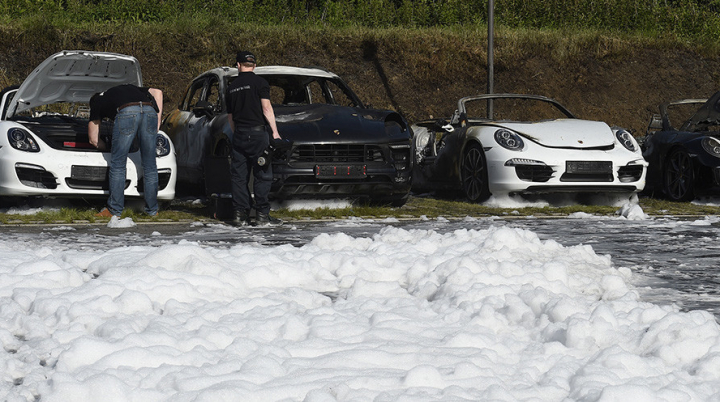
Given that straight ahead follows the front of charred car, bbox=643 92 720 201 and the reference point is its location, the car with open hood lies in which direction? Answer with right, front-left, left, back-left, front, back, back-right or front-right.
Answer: right

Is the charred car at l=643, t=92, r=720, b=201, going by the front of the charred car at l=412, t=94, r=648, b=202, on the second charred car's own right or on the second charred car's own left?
on the second charred car's own left

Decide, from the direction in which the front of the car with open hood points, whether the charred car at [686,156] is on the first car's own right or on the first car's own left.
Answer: on the first car's own left

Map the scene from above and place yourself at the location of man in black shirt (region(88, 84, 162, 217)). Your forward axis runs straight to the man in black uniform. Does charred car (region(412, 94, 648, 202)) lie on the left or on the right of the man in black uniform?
left

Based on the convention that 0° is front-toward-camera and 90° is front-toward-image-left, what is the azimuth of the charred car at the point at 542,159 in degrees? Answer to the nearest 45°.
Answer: approximately 315°

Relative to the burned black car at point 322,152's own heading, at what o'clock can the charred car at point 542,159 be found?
The charred car is roughly at 10 o'clock from the burned black car.

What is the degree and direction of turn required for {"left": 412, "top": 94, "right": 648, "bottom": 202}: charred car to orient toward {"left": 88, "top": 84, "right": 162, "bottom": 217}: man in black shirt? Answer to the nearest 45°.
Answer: approximately 90° to its right

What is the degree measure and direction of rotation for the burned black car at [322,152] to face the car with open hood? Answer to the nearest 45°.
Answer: approximately 135° to its right

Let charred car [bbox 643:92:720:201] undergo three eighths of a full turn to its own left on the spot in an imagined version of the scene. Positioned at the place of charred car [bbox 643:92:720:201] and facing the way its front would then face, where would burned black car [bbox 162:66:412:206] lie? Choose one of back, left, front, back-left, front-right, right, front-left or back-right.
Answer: back-left

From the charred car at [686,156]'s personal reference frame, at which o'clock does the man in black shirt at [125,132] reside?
The man in black shirt is roughly at 3 o'clock from the charred car.

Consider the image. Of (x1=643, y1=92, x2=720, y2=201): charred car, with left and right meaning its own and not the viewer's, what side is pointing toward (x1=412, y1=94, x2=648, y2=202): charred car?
right
